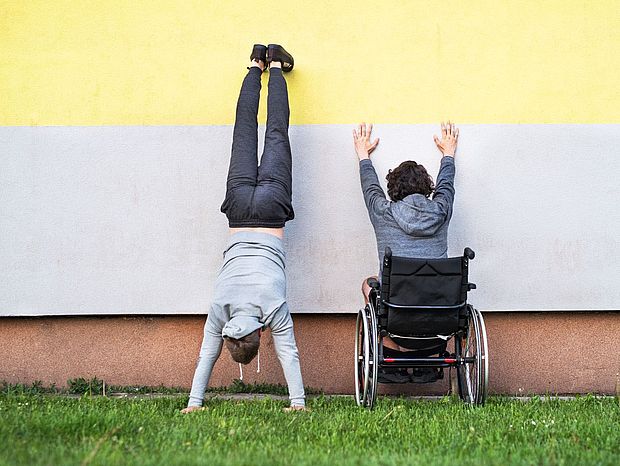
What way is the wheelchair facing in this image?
away from the camera

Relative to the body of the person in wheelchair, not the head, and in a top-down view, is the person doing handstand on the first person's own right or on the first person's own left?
on the first person's own left

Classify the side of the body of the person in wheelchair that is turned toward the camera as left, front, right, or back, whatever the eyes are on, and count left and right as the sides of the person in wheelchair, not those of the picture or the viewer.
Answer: back

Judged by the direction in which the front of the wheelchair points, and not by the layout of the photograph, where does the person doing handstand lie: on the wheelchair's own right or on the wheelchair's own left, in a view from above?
on the wheelchair's own left

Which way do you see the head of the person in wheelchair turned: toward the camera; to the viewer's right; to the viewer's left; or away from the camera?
away from the camera
